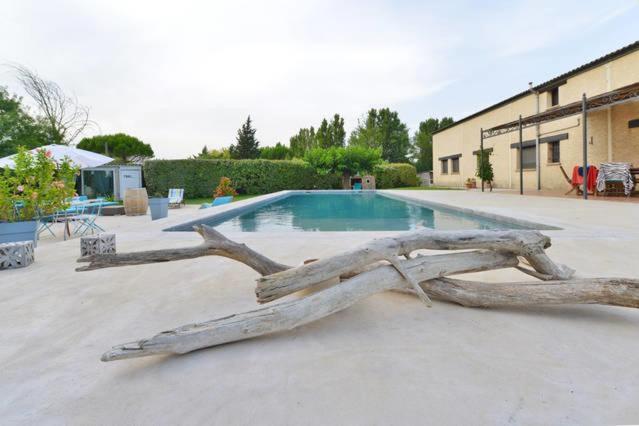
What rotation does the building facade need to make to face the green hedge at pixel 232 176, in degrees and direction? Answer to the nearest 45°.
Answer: approximately 45° to its right

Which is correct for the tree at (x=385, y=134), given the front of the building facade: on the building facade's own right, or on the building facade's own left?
on the building facade's own right

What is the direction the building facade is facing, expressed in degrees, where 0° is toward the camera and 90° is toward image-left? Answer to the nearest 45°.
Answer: approximately 45°

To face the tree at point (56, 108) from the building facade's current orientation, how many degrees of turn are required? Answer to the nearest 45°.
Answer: approximately 45° to its right

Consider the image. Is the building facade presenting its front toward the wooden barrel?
yes

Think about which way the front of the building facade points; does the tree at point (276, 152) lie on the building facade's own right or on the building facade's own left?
on the building facade's own right

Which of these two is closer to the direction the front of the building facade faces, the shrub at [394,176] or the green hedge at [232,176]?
the green hedge

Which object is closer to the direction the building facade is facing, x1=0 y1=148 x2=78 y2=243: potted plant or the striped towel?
the potted plant
